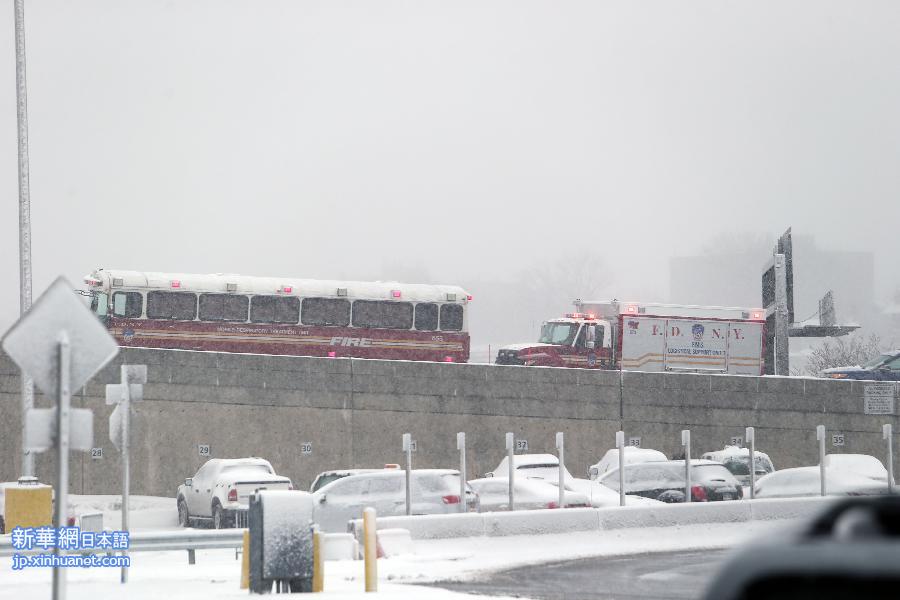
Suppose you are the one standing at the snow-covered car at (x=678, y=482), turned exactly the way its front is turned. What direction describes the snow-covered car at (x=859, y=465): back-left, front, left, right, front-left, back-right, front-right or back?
right

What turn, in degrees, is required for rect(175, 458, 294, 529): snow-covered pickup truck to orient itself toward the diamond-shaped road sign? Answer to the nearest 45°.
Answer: approximately 135° to its left

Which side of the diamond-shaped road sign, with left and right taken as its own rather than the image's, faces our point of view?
back

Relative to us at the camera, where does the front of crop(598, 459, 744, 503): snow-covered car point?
facing away from the viewer and to the left of the viewer

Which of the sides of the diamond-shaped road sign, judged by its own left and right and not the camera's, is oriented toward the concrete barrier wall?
front

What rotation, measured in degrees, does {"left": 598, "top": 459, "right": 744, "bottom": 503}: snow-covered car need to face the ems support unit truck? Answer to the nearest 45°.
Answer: approximately 45° to its right

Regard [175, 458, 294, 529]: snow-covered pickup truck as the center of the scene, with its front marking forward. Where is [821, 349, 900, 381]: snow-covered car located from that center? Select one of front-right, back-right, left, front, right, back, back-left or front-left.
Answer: right

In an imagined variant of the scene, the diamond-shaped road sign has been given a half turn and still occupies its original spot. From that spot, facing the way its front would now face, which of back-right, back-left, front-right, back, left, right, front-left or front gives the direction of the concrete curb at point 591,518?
back-left

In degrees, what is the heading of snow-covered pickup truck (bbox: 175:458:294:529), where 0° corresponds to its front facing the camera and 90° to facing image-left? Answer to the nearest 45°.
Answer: approximately 135°

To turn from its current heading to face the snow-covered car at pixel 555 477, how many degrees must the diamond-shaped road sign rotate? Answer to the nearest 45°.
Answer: approximately 45° to its right
